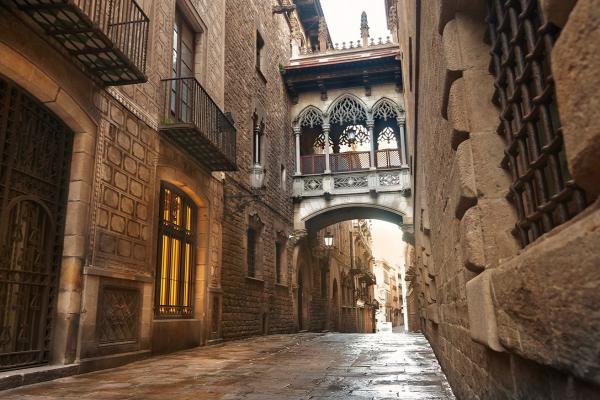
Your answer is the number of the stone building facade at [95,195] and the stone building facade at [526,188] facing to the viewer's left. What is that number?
1

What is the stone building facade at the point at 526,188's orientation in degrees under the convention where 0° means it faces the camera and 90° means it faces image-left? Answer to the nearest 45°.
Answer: approximately 90°

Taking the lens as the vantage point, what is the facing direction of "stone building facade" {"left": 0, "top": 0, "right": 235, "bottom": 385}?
facing the viewer and to the right of the viewer

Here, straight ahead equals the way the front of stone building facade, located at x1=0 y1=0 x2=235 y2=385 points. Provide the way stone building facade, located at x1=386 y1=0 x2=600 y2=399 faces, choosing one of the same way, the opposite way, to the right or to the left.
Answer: the opposite way

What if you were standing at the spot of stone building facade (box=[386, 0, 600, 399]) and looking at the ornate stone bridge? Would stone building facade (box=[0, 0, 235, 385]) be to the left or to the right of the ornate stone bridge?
left

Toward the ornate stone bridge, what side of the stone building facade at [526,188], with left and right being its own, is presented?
right

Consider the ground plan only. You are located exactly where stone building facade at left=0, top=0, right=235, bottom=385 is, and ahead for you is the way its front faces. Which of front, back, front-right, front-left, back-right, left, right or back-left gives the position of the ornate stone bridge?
left

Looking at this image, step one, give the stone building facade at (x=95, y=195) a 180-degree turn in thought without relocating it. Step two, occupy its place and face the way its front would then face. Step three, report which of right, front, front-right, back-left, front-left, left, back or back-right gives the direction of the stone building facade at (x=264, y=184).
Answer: right

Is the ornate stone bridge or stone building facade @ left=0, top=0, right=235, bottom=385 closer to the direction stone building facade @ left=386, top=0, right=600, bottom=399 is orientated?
the stone building facade

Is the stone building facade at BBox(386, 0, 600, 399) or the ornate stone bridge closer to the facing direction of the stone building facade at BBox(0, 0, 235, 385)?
the stone building facade

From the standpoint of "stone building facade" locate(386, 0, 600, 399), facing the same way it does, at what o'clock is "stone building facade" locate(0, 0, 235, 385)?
"stone building facade" locate(0, 0, 235, 385) is roughly at 1 o'clock from "stone building facade" locate(386, 0, 600, 399).

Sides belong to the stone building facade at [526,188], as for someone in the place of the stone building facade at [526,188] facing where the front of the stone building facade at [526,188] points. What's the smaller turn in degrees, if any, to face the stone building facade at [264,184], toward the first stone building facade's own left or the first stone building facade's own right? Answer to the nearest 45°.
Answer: approximately 45° to the first stone building facade's own right
